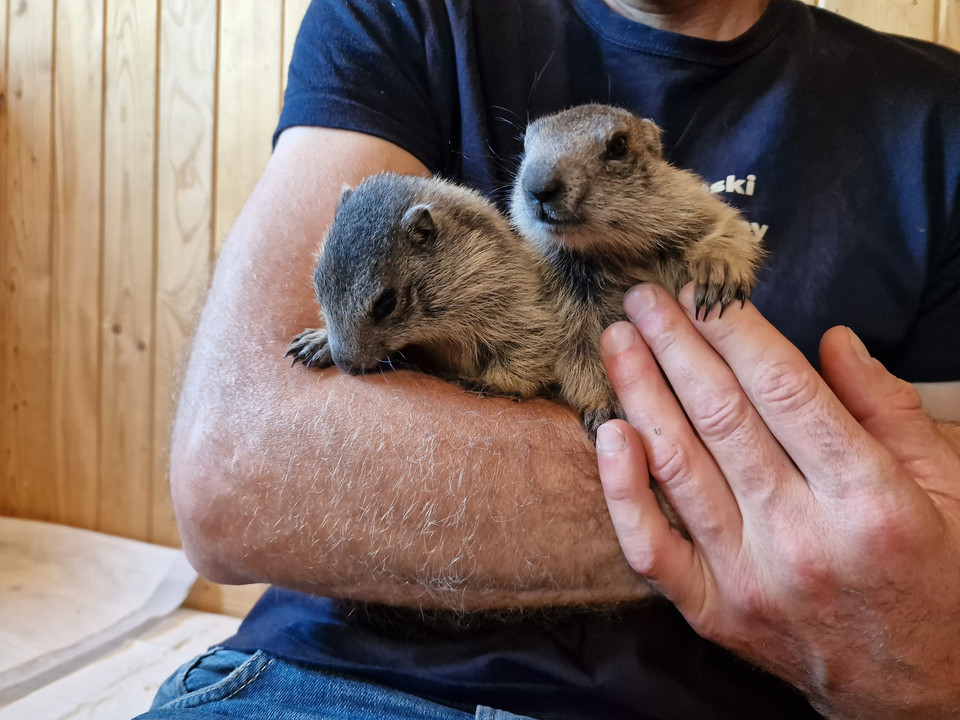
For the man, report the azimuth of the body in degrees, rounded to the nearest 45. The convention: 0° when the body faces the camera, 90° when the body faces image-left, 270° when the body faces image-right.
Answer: approximately 0°

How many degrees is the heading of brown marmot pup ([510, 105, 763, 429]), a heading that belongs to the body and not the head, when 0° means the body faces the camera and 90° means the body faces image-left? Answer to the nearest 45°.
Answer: approximately 45°

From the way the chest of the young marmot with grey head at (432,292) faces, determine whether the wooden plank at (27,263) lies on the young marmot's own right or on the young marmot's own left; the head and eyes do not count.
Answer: on the young marmot's own right

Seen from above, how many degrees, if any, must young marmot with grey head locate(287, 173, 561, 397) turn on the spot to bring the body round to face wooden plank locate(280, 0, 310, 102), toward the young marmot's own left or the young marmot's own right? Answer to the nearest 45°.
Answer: approximately 135° to the young marmot's own right

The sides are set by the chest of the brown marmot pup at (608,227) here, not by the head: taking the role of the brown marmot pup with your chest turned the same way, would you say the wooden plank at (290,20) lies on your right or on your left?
on your right

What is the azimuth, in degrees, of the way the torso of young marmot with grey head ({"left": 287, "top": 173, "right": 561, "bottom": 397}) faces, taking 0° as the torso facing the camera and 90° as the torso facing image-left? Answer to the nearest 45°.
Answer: approximately 45°

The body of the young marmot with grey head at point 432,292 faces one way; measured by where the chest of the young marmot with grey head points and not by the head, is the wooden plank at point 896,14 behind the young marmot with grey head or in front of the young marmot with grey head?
behind

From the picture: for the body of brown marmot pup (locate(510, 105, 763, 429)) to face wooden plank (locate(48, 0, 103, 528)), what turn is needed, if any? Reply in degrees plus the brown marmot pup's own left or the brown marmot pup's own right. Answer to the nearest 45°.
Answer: approximately 90° to the brown marmot pup's own right

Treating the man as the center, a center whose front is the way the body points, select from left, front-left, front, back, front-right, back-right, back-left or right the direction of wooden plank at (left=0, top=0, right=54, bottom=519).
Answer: back-right

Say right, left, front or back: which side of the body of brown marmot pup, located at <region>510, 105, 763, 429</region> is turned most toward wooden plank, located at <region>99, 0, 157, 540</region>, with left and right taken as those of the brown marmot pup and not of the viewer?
right
